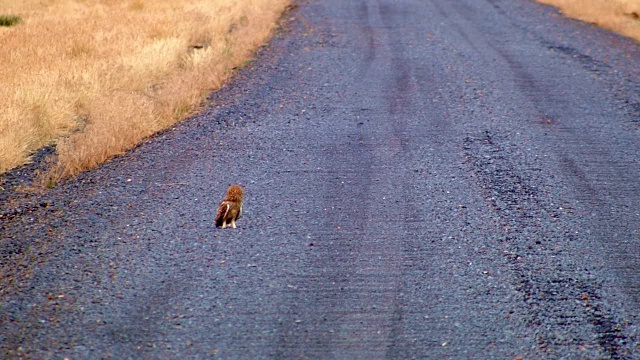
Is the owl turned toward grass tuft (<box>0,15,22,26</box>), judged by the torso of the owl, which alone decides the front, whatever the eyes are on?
no
